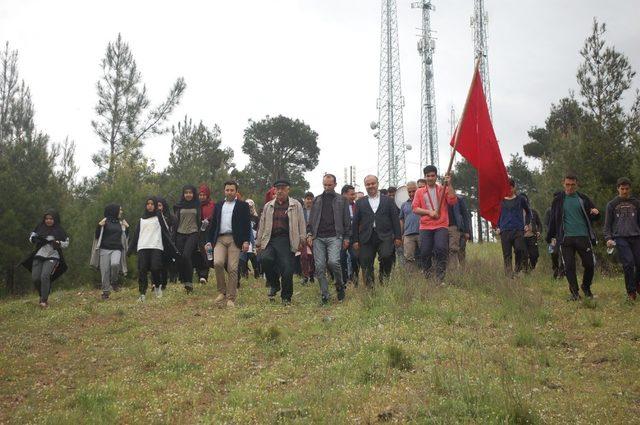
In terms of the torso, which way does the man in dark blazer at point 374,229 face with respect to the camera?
toward the camera

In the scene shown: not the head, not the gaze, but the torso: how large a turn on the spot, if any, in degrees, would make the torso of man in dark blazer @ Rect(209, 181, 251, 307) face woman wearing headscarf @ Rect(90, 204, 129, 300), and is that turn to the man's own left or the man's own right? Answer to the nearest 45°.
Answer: approximately 135° to the man's own right

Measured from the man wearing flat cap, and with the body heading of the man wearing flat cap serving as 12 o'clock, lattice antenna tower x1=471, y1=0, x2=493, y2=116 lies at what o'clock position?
The lattice antenna tower is roughly at 7 o'clock from the man wearing flat cap.

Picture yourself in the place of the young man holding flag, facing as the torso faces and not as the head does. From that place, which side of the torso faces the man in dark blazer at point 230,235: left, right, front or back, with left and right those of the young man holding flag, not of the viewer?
right

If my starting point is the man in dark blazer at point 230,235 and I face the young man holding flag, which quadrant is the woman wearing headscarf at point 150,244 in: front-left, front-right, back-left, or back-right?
back-left

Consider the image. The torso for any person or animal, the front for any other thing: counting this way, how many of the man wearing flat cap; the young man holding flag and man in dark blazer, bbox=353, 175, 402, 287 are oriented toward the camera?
3

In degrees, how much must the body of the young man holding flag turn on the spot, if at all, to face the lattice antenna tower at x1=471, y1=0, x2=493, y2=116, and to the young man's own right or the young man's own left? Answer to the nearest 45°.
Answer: approximately 180°

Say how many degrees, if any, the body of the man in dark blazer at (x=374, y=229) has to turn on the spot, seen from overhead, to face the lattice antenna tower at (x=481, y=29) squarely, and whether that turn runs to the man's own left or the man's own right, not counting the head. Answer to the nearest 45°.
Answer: approximately 180°

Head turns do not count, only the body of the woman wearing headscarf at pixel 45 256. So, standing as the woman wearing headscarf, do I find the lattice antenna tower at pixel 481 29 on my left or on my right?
on my left

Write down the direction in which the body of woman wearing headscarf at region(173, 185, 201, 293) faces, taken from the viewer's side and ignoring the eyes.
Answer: toward the camera
